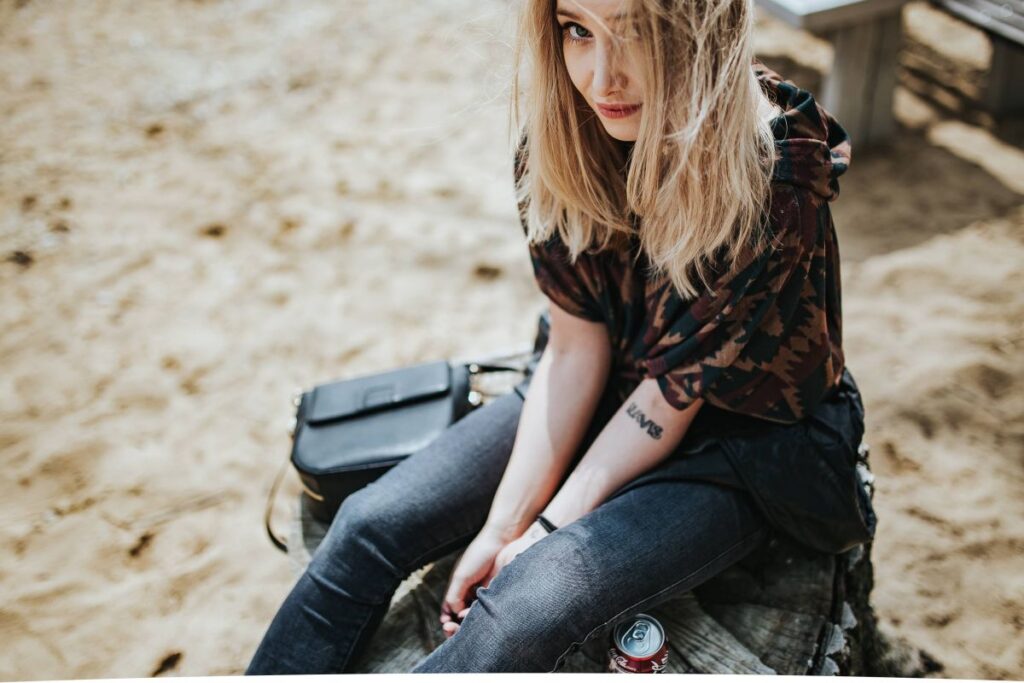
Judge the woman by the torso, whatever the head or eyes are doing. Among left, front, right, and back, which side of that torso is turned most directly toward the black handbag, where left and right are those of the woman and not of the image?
right

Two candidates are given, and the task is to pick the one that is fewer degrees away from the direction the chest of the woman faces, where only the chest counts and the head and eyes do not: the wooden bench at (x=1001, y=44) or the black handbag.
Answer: the black handbag

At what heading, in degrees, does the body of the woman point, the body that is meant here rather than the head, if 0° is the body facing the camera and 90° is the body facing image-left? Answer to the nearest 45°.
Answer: approximately 45°

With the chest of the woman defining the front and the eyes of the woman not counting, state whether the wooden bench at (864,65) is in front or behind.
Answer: behind

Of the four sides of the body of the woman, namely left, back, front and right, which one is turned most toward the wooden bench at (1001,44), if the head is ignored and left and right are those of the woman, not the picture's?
back
